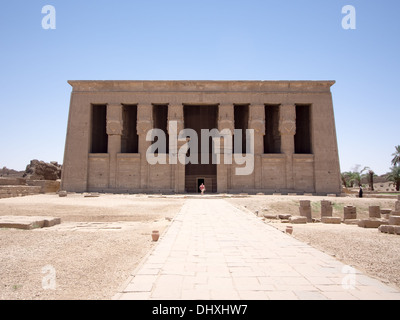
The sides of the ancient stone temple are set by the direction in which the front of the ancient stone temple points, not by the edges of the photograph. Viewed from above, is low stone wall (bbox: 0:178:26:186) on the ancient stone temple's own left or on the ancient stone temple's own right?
on the ancient stone temple's own right

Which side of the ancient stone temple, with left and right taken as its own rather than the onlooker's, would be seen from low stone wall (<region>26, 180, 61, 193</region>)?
right

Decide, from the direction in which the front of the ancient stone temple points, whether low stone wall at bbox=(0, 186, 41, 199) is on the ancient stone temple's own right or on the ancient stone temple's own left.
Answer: on the ancient stone temple's own right

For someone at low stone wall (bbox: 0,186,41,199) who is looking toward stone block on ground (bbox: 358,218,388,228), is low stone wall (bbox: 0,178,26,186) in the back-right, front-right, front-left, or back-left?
back-left

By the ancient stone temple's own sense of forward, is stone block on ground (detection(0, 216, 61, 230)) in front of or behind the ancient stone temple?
in front

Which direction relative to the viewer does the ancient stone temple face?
toward the camera

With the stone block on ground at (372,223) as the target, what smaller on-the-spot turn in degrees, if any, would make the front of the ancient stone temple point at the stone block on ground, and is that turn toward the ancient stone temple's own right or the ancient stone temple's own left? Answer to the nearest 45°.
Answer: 0° — it already faces it

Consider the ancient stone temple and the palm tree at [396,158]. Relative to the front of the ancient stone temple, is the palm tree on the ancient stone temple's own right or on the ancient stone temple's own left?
on the ancient stone temple's own left
